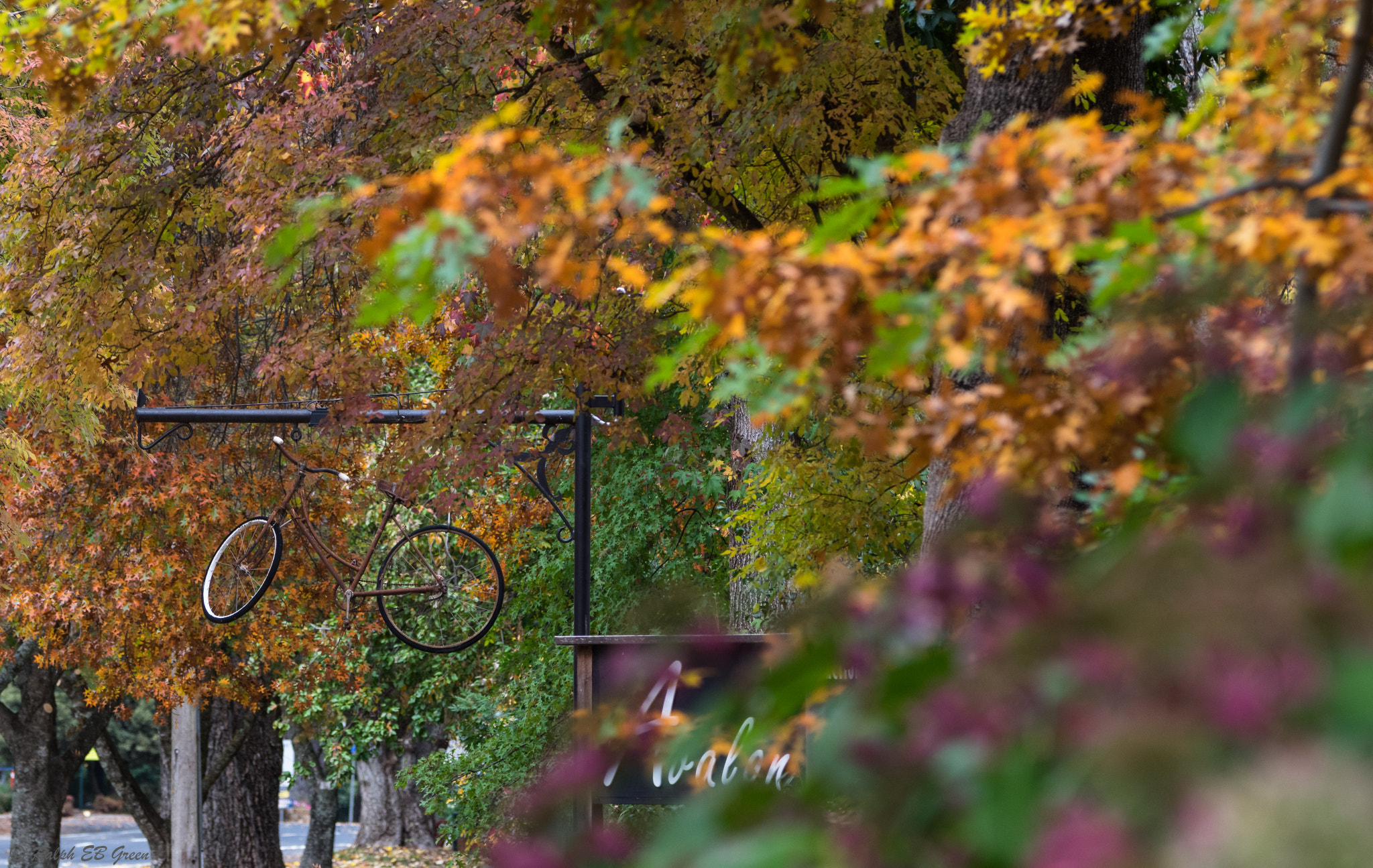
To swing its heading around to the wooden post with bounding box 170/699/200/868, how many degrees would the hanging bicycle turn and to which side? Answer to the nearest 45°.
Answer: approximately 45° to its right

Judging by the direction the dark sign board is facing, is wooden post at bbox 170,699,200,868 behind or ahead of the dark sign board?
behind

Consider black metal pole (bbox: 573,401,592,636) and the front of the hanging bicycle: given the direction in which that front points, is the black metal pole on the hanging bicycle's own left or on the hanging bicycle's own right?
on the hanging bicycle's own left

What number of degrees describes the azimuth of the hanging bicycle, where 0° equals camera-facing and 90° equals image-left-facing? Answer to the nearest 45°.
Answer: approximately 90°

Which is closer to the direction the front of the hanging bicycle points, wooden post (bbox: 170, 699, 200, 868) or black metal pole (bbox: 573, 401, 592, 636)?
the wooden post

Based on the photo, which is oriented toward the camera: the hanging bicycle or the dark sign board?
the dark sign board

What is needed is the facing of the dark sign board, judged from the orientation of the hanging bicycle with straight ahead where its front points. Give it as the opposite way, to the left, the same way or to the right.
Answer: to the left

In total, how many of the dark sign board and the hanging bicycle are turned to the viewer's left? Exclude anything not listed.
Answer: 1

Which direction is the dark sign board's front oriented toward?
toward the camera

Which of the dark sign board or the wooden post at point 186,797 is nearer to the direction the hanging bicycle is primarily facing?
the wooden post
